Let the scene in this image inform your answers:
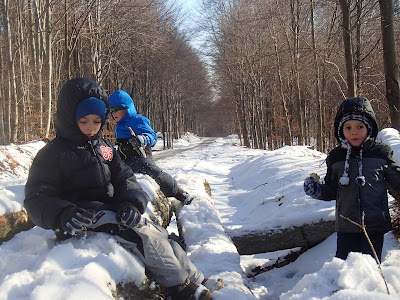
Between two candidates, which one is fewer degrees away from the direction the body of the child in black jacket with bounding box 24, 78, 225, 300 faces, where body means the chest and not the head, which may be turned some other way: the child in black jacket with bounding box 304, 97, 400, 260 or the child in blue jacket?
the child in black jacket

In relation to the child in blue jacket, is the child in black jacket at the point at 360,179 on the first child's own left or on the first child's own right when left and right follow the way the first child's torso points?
on the first child's own left

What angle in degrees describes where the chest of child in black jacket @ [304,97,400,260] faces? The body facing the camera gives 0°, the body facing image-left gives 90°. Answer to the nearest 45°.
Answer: approximately 0°

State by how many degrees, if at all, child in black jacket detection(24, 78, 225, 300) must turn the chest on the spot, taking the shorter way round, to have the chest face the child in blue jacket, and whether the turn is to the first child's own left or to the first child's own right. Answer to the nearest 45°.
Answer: approximately 135° to the first child's own left

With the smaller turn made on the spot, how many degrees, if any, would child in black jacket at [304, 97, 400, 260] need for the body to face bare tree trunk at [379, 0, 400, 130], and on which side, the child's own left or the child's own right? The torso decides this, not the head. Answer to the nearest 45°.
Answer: approximately 180°

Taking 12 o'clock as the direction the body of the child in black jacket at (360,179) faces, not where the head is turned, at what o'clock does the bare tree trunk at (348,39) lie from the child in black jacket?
The bare tree trunk is roughly at 6 o'clock from the child in black jacket.
